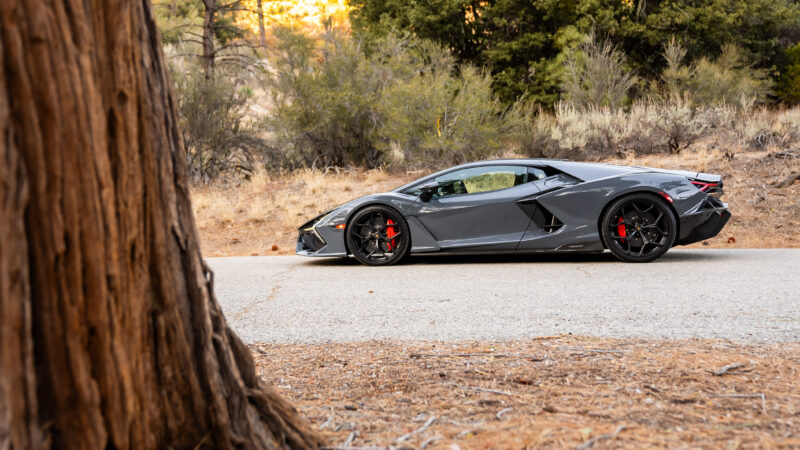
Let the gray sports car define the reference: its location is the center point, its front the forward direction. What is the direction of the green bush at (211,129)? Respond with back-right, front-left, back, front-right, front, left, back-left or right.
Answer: front-right

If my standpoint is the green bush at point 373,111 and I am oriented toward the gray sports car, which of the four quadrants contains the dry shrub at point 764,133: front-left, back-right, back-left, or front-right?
front-left

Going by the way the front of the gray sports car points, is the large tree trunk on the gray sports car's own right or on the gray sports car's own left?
on the gray sports car's own left

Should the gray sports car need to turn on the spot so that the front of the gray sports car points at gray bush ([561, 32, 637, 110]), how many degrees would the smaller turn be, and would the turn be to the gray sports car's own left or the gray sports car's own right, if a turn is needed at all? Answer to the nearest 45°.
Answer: approximately 90° to the gray sports car's own right

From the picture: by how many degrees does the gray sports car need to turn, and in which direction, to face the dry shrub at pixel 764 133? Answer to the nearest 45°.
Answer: approximately 135° to its right

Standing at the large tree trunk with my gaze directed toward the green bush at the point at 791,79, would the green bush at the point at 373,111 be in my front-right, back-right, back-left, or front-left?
front-left

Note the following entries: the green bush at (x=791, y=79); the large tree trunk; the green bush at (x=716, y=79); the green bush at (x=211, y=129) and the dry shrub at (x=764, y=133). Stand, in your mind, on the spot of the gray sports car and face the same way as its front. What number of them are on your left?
1

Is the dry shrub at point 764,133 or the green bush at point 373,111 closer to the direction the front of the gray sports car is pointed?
the green bush

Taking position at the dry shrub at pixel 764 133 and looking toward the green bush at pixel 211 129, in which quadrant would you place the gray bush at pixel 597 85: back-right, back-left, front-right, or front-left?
front-right

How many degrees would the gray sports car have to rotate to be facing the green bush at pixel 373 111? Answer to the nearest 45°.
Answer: approximately 90° to its right

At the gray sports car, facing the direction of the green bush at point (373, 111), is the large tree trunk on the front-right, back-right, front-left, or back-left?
back-left

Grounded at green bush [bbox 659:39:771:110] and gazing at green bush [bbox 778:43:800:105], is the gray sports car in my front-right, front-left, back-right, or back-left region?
back-right

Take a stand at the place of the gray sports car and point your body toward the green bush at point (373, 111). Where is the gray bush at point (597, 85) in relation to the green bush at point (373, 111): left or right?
right

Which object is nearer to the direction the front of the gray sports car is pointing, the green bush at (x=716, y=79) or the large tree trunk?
the large tree trunk

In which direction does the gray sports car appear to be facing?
to the viewer's left
